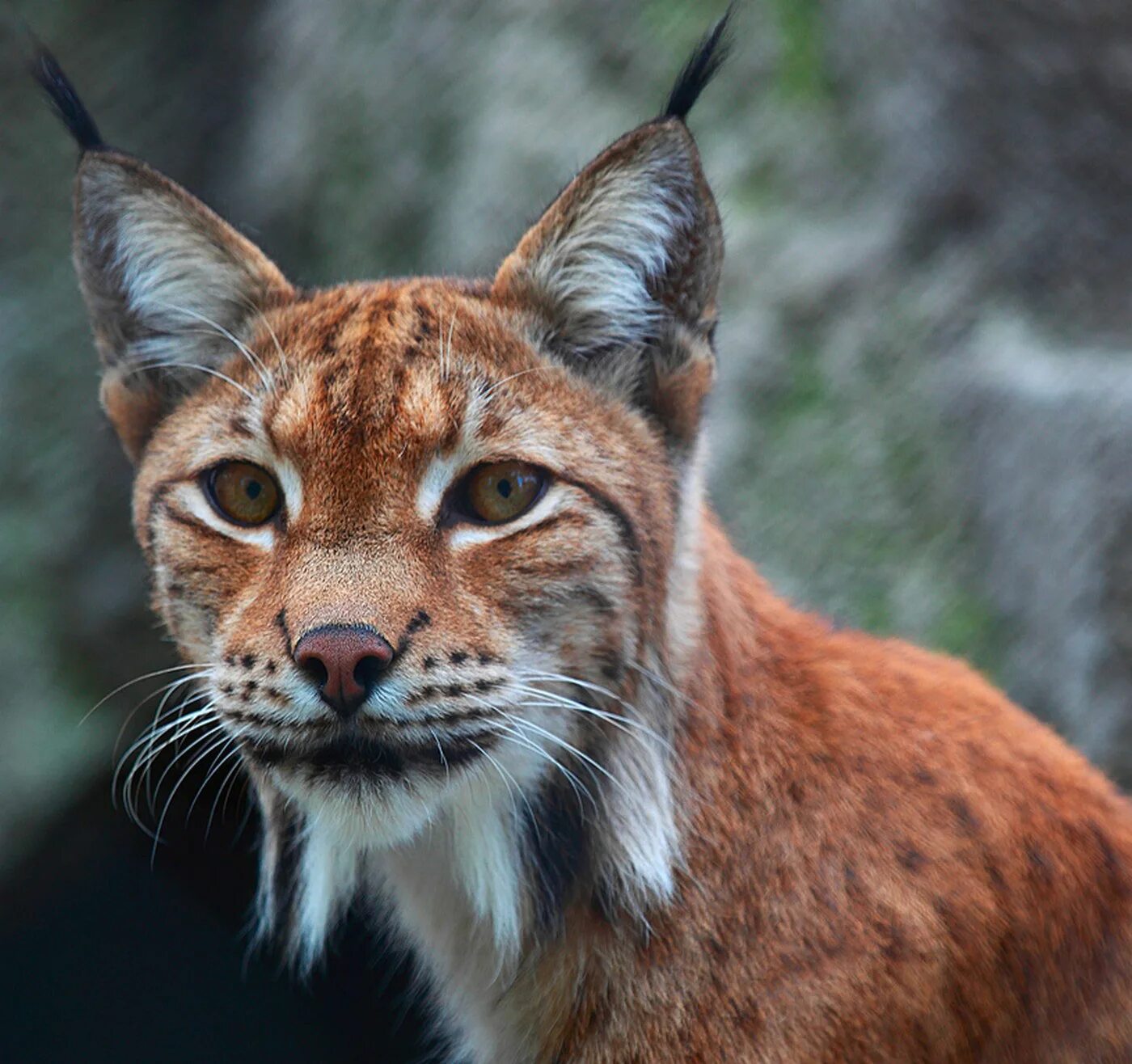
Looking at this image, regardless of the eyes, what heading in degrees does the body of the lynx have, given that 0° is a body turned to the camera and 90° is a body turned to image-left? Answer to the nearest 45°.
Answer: approximately 45°
